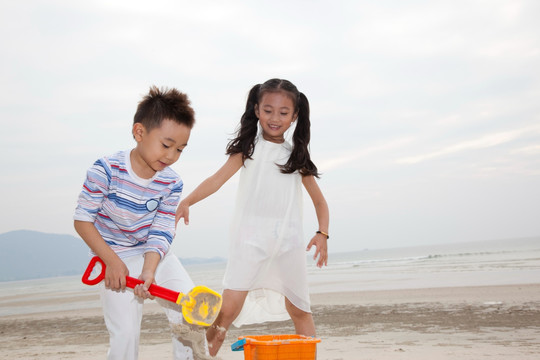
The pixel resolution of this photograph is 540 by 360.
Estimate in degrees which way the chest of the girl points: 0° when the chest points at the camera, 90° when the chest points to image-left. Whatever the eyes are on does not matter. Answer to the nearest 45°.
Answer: approximately 0°

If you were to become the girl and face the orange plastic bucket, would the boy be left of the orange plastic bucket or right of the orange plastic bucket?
right

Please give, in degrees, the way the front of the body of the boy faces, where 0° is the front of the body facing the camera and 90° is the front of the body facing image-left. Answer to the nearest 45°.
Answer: approximately 315°

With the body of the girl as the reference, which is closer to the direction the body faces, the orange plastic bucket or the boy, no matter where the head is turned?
the orange plastic bucket

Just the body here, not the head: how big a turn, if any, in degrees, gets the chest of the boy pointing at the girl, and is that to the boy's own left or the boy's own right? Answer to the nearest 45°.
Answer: approximately 90° to the boy's own left

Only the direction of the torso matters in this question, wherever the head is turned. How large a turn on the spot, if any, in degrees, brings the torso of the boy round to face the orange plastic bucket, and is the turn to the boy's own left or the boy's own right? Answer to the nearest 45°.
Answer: approximately 45° to the boy's own left

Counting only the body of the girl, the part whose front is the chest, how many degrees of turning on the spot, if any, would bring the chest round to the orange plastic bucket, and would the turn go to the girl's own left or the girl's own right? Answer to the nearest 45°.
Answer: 0° — they already face it
